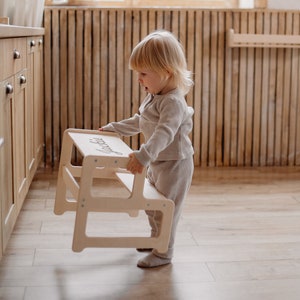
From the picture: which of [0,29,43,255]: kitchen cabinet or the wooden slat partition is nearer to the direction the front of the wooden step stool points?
the wooden slat partition

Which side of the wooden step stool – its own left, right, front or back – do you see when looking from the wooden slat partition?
left

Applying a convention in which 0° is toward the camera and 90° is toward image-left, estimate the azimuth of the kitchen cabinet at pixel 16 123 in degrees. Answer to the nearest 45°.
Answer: approximately 270°

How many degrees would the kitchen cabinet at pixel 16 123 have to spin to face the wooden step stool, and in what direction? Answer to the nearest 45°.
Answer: approximately 45° to its right

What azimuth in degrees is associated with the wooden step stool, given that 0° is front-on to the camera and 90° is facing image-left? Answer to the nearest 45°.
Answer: approximately 270°

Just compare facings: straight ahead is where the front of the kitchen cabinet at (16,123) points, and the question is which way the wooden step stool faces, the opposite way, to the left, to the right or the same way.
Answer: the same way

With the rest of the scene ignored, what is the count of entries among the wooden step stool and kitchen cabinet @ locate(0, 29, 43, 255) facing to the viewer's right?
2

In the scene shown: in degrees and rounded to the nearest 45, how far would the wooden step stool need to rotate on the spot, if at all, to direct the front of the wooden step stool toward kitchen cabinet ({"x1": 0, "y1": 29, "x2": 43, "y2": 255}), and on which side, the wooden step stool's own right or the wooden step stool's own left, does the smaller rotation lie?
approximately 135° to the wooden step stool's own left
